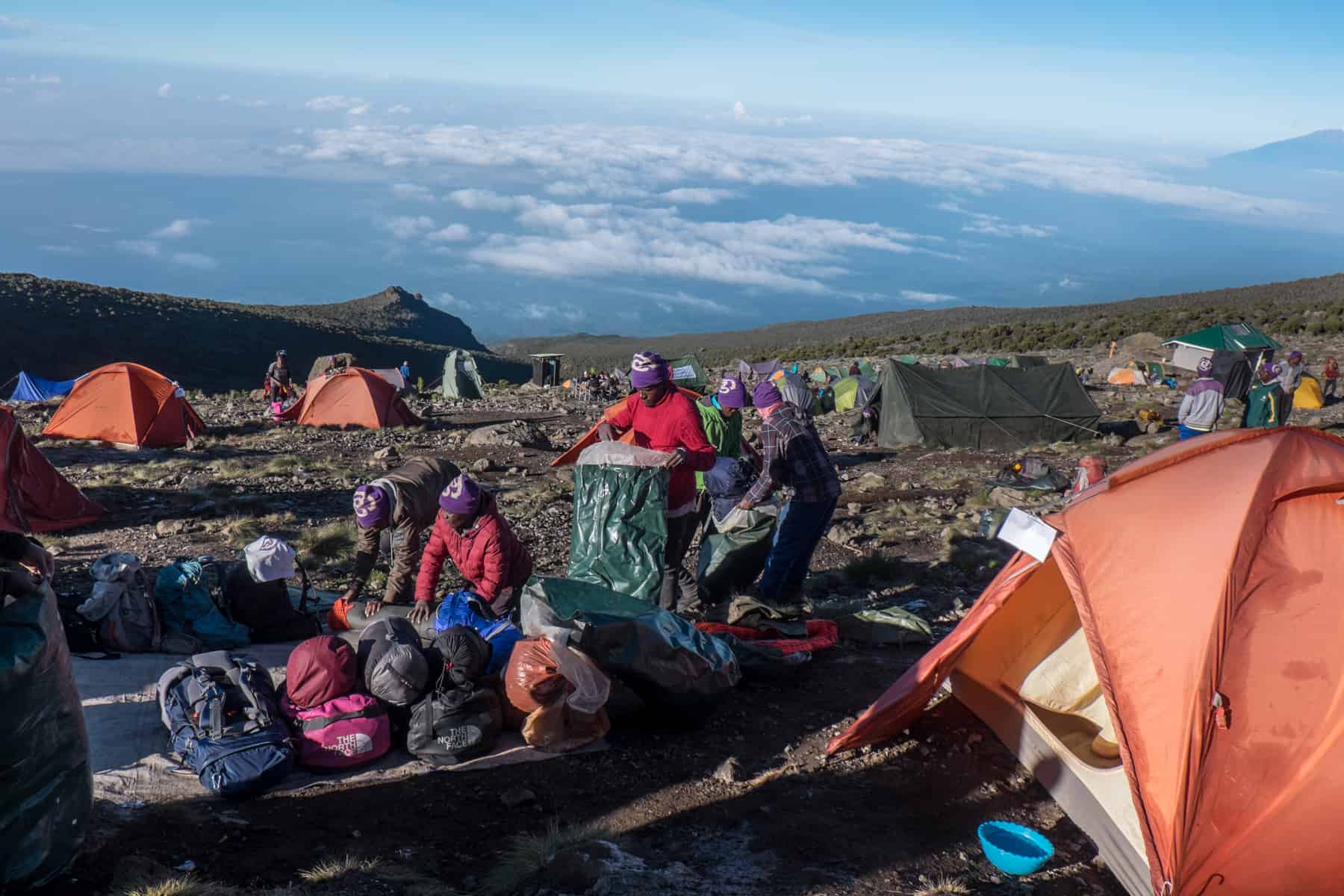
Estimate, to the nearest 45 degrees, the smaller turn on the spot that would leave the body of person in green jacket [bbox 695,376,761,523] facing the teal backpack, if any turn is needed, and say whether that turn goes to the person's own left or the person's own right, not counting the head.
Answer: approximately 90° to the person's own right

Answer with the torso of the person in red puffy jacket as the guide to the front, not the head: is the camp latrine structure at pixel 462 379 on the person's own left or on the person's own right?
on the person's own right

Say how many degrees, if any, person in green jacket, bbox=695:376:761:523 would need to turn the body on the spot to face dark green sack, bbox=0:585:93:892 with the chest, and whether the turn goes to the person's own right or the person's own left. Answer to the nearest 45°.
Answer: approximately 45° to the person's own right

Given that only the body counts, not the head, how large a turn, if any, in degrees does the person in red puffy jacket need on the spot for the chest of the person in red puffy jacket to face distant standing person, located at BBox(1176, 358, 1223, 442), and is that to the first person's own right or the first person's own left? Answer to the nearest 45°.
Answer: approximately 180°

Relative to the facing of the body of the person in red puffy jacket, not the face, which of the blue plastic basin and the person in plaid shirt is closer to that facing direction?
the blue plastic basin

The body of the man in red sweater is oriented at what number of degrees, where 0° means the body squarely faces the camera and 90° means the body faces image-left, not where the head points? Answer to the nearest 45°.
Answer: approximately 45°

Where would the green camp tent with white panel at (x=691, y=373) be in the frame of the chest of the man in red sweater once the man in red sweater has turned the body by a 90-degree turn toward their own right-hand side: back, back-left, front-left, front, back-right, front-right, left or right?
front-right
